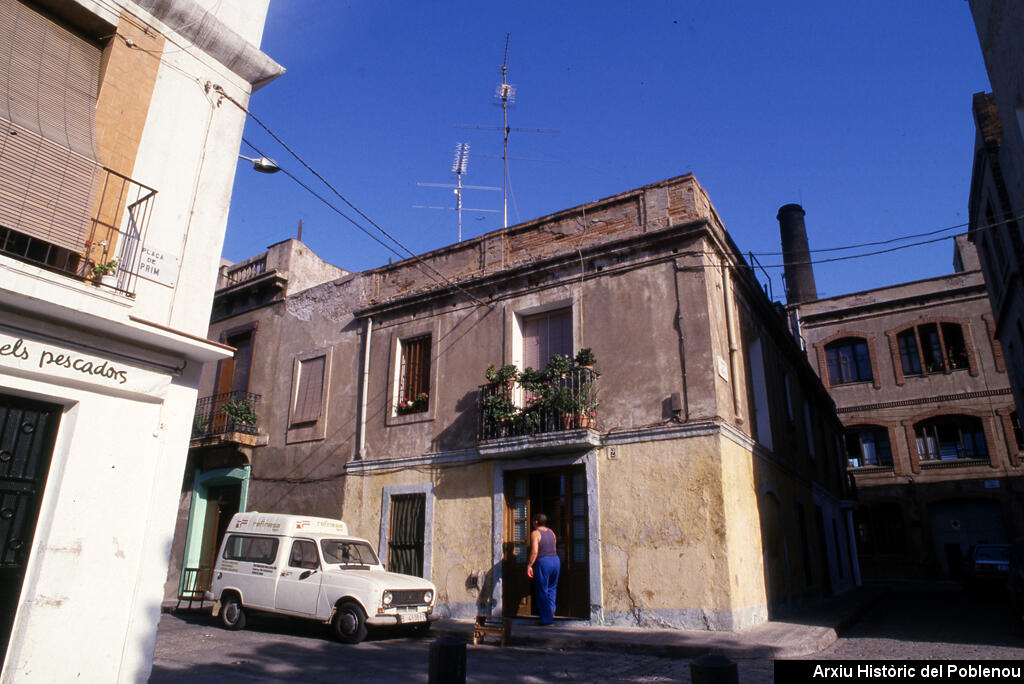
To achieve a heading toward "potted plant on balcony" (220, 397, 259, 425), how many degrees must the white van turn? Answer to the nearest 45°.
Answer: approximately 135° to its left

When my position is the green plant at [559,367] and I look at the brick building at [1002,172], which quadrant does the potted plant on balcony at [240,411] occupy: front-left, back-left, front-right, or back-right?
back-left

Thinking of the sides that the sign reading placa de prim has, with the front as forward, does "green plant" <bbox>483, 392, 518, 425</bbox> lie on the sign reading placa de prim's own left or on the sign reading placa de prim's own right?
on the sign reading placa de prim's own left

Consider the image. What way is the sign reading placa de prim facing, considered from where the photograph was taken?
facing the viewer and to the right of the viewer

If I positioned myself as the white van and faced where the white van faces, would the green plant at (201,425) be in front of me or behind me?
behind

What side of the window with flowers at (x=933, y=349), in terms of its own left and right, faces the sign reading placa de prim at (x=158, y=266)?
front

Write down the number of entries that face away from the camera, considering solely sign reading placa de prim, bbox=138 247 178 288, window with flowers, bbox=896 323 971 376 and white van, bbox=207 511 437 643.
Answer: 0

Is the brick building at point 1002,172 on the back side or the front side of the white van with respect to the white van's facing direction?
on the front side

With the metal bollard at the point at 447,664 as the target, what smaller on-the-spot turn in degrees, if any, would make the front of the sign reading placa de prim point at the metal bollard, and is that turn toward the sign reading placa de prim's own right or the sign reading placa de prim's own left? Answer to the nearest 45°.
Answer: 0° — it already faces it

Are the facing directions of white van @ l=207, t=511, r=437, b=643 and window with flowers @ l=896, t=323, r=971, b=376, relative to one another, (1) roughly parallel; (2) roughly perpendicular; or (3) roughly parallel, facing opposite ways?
roughly perpendicular

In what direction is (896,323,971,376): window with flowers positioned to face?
toward the camera

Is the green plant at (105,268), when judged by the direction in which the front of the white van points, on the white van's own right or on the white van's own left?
on the white van's own right
